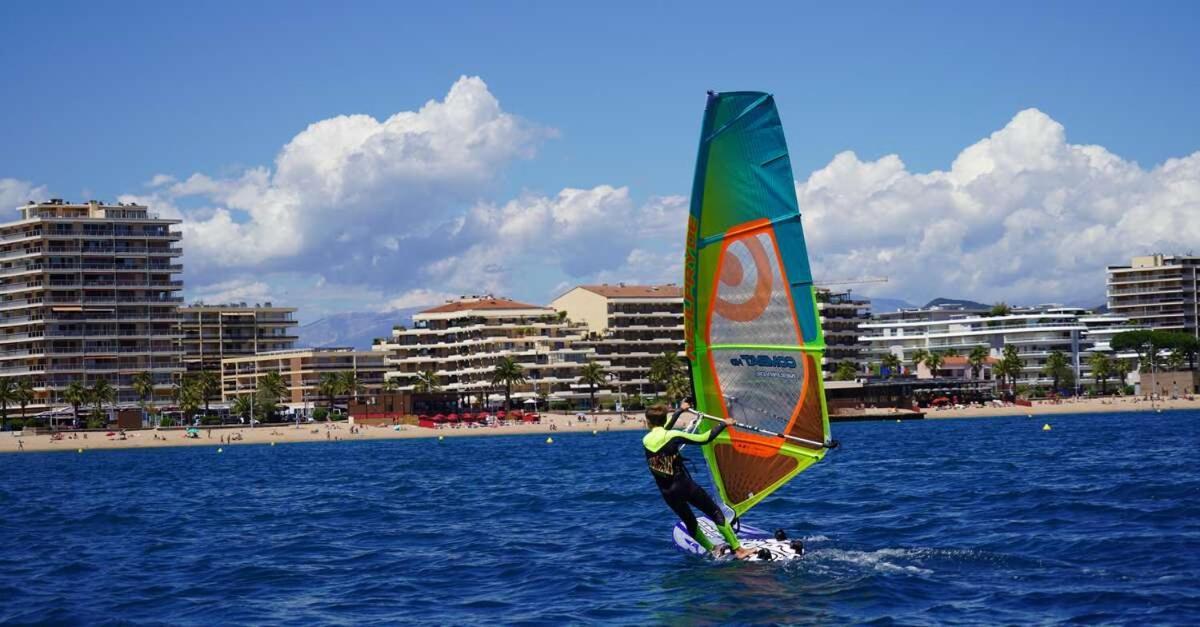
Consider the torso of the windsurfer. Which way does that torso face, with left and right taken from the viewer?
facing away from the viewer and to the right of the viewer
